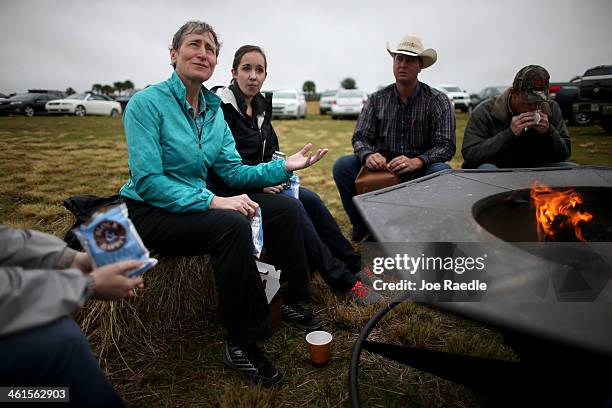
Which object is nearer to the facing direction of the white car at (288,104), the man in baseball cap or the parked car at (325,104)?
the man in baseball cap

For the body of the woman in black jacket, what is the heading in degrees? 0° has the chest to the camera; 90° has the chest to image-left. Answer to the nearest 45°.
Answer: approximately 315°

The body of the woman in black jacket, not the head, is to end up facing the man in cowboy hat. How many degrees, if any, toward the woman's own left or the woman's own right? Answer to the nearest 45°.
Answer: approximately 90° to the woman's own left

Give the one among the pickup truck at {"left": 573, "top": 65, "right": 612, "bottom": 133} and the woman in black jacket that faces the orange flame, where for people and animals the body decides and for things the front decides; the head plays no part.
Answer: the woman in black jacket

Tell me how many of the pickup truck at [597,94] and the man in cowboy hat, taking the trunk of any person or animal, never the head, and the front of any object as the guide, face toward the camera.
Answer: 1

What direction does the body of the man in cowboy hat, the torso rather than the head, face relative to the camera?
toward the camera
